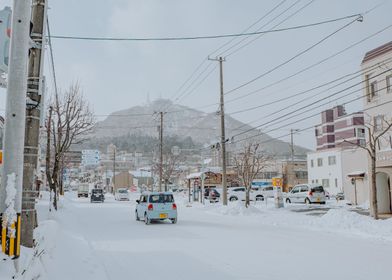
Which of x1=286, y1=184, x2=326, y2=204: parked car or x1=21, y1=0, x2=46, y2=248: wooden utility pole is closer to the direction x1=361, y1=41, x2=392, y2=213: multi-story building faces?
the wooden utility pole

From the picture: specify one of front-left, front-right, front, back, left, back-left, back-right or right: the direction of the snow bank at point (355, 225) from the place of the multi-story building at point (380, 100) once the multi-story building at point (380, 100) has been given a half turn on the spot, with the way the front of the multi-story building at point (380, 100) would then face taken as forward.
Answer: back-right

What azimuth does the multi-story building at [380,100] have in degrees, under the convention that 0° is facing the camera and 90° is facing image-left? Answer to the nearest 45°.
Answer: approximately 45°

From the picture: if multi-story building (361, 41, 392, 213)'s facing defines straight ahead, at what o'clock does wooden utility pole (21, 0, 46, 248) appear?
The wooden utility pole is roughly at 11 o'clock from the multi-story building.

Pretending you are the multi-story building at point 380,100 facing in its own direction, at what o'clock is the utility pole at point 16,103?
The utility pole is roughly at 11 o'clock from the multi-story building.

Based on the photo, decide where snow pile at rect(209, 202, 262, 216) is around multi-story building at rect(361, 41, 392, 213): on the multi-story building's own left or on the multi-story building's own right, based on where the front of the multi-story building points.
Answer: on the multi-story building's own right
